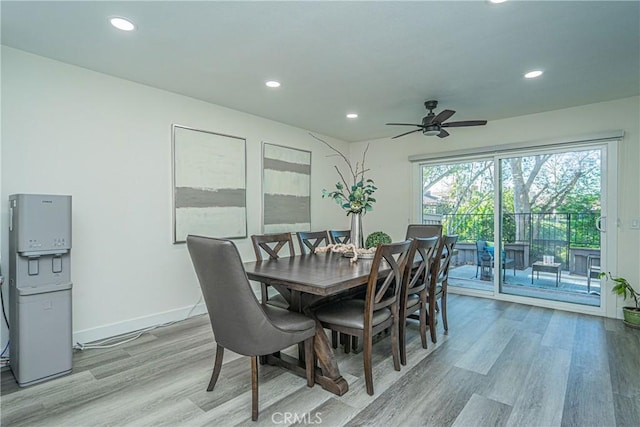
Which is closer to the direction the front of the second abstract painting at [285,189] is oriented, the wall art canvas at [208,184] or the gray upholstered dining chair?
the gray upholstered dining chair

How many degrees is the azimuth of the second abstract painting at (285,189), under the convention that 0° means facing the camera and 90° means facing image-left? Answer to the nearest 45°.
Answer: approximately 315°

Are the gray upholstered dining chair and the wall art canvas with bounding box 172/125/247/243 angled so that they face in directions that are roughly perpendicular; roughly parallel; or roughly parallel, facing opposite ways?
roughly perpendicular

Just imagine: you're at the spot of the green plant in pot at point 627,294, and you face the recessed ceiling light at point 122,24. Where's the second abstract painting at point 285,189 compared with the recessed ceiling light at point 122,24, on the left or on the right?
right

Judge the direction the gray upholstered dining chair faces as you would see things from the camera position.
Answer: facing away from the viewer and to the right of the viewer

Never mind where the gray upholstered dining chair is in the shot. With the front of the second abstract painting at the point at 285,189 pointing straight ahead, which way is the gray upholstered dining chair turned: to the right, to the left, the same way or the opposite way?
to the left

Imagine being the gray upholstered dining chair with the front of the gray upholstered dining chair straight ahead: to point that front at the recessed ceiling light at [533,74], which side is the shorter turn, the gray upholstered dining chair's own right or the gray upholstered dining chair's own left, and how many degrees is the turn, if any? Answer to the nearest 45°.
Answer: approximately 45° to the gray upholstered dining chair's own right

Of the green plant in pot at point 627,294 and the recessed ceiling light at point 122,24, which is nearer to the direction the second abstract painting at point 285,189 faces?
the green plant in pot

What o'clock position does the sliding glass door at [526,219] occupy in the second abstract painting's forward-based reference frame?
The sliding glass door is roughly at 11 o'clock from the second abstract painting.

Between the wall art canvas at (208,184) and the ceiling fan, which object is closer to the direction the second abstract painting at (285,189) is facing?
the ceiling fan
